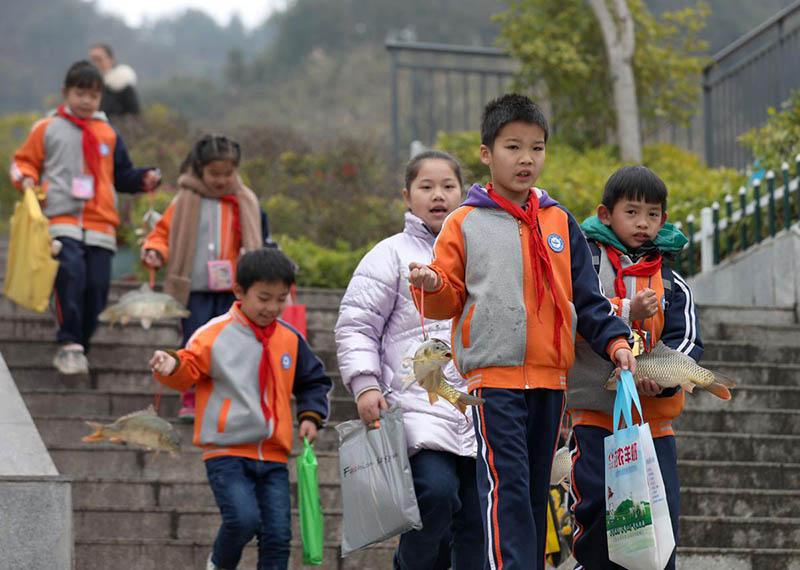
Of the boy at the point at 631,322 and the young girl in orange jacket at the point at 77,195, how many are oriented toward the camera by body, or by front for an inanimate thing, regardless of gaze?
2

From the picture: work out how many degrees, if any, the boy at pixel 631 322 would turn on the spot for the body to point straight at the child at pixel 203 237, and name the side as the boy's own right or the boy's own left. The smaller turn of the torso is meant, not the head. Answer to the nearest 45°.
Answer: approximately 135° to the boy's own right

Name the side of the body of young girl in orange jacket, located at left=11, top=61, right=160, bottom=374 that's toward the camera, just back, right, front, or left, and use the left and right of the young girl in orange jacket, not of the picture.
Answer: front

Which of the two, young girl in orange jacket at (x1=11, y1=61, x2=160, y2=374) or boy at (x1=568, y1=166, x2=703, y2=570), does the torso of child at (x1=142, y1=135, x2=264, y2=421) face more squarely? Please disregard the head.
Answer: the boy

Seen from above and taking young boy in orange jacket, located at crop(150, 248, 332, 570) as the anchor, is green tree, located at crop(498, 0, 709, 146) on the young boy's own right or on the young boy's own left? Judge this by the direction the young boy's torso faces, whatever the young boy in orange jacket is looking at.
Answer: on the young boy's own left

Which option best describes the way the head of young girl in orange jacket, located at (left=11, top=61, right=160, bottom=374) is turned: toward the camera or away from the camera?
toward the camera

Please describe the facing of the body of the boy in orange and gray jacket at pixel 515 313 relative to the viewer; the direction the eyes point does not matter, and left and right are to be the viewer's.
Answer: facing the viewer and to the right of the viewer

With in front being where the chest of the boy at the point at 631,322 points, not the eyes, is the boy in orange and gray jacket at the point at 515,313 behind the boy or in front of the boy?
in front

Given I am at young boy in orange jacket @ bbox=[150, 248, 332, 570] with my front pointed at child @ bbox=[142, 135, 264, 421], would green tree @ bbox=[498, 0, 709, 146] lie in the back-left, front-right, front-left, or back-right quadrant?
front-right

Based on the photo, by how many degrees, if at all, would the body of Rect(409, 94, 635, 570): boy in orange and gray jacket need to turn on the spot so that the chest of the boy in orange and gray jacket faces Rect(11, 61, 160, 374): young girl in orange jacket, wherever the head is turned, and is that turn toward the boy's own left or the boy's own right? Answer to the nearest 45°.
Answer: approximately 180°

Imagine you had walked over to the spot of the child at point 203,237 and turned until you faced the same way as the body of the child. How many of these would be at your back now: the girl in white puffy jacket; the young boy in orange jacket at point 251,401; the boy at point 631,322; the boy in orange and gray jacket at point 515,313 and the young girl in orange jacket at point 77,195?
1

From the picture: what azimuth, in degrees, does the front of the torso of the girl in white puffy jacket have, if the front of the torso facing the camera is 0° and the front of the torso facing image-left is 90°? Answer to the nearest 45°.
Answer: approximately 315°
